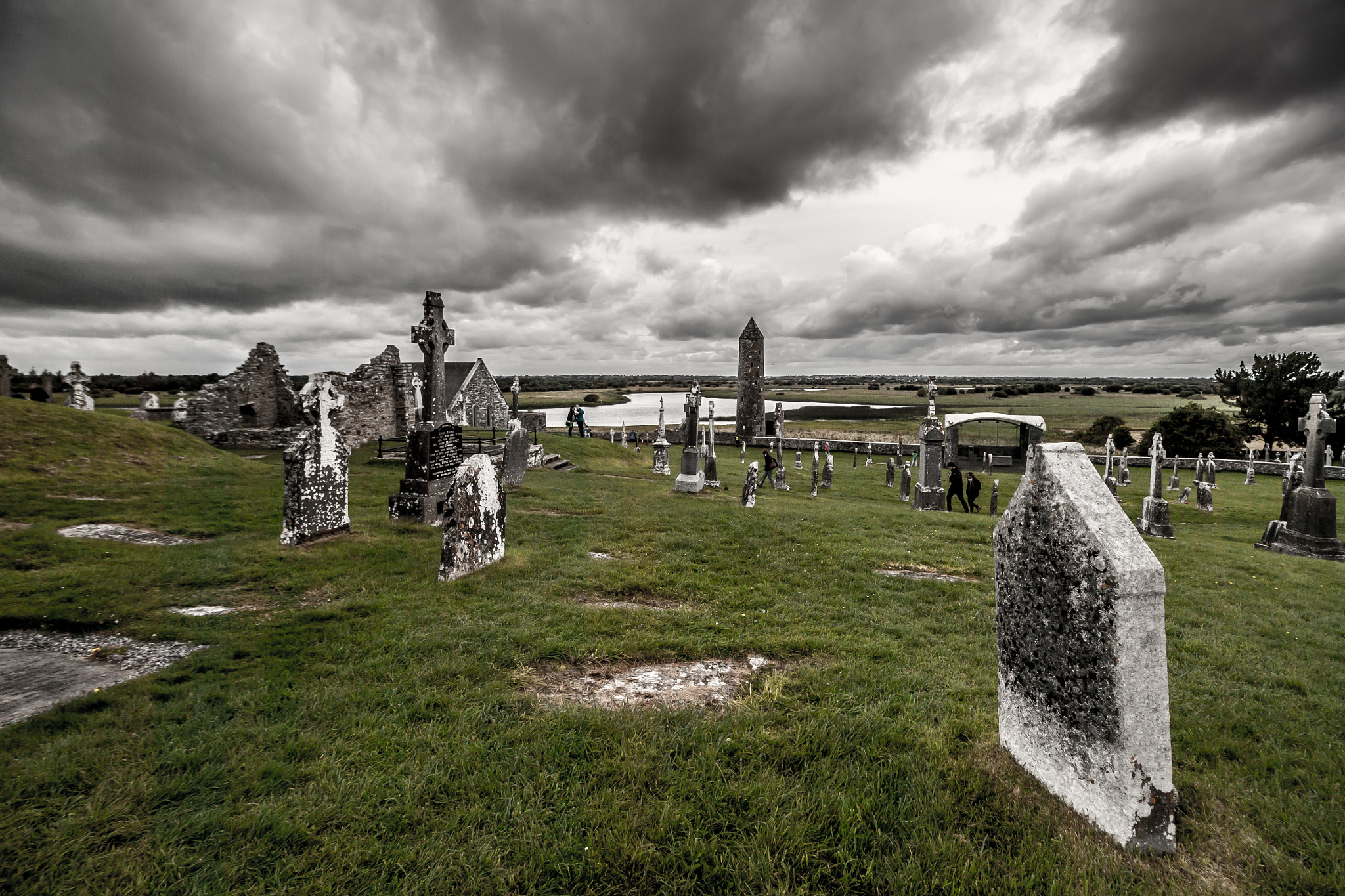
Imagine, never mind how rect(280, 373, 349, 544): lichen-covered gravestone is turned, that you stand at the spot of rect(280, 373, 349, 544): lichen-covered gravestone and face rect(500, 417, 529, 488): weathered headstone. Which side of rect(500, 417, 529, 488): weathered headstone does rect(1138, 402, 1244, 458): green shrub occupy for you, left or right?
right

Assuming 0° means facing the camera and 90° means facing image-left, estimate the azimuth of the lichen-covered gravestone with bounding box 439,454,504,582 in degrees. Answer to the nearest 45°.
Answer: approximately 315°

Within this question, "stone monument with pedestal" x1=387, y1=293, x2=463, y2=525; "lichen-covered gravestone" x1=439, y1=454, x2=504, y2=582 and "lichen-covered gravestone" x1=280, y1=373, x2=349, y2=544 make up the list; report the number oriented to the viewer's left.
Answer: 0

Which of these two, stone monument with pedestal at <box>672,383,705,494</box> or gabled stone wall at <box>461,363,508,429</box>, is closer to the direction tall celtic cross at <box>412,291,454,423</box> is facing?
the stone monument with pedestal

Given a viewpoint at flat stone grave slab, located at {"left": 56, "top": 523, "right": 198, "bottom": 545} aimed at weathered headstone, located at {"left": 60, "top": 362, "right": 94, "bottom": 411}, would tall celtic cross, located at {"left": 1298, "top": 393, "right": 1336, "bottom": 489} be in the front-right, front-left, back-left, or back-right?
back-right

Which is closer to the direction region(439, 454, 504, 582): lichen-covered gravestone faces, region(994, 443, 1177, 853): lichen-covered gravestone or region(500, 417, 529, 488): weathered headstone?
the lichen-covered gravestone

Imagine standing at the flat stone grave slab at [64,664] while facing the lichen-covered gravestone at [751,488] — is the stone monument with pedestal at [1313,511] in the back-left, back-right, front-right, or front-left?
front-right

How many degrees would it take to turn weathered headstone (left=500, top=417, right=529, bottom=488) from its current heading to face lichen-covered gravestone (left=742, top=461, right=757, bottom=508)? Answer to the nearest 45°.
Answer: approximately 45° to its left

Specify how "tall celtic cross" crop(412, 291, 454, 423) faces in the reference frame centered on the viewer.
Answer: facing the viewer and to the right of the viewer

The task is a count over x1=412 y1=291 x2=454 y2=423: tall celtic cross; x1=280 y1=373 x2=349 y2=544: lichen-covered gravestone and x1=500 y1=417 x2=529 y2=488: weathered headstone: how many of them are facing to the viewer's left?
0

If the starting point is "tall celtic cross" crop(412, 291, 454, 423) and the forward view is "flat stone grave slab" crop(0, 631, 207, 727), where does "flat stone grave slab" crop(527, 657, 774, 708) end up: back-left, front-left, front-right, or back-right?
front-left
